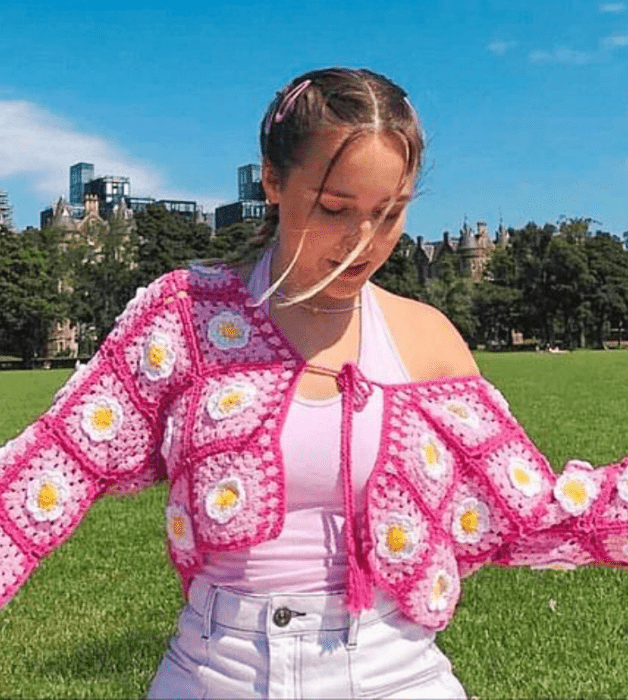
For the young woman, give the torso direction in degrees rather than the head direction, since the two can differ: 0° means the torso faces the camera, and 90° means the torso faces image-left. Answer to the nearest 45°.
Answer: approximately 0°
